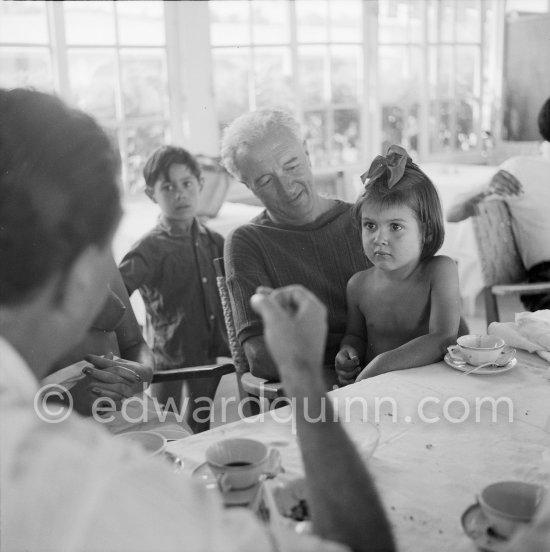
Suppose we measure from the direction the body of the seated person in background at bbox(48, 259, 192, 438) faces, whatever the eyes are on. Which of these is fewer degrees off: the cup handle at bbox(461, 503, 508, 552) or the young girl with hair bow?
the cup handle

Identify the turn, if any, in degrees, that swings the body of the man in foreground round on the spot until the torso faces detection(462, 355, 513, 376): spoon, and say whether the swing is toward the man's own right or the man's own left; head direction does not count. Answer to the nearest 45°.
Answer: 0° — they already face it

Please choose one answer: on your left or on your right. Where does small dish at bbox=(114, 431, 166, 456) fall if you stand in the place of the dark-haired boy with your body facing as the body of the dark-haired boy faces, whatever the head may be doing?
on your right

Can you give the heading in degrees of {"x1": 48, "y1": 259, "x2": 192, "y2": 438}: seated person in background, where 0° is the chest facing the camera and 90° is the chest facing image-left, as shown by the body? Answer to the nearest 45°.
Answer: approximately 0°

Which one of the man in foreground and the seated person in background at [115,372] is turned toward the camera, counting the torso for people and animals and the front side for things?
the seated person in background

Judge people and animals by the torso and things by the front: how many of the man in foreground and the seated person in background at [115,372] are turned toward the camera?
1

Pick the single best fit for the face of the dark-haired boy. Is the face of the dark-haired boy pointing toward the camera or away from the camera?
toward the camera

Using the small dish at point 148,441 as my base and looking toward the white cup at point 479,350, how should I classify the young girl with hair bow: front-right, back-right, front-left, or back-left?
front-left

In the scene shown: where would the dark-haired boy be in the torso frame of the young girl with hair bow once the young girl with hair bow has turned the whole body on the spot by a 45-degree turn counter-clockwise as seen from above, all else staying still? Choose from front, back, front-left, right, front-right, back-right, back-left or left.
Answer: back-right

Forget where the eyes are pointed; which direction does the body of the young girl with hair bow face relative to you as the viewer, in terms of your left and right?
facing the viewer and to the left of the viewer

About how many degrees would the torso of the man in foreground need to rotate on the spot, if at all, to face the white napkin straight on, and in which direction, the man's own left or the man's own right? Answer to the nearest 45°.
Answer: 0° — they already face it

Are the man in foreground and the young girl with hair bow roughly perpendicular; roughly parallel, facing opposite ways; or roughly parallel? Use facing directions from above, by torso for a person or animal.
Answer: roughly parallel, facing opposite ways

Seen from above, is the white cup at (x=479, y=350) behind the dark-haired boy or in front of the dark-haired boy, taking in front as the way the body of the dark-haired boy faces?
in front

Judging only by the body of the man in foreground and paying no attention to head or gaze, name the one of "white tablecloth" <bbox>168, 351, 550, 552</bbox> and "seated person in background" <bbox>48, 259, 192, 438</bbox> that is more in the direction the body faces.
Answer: the white tablecloth
